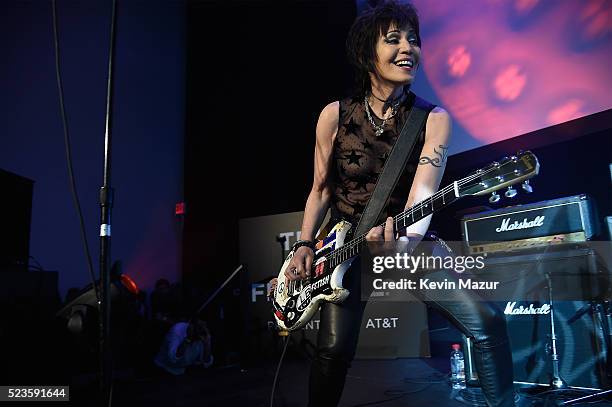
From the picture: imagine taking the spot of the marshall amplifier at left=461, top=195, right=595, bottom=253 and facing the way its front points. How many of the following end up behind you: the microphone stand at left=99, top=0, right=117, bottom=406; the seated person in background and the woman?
0

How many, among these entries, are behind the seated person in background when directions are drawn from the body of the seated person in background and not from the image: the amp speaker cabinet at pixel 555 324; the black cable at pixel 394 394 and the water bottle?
0

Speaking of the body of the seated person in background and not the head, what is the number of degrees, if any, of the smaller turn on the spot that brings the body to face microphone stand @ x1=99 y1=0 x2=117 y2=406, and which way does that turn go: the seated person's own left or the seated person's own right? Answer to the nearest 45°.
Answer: approximately 90° to the seated person's own right

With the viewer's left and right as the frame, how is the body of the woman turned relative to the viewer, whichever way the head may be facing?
facing the viewer

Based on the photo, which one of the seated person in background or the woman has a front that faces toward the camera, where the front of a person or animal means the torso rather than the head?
the woman

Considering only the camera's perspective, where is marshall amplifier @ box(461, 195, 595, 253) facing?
facing the viewer and to the left of the viewer

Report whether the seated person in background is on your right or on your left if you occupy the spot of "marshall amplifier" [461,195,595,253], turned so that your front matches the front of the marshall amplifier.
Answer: on your right

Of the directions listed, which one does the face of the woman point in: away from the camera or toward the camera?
toward the camera
